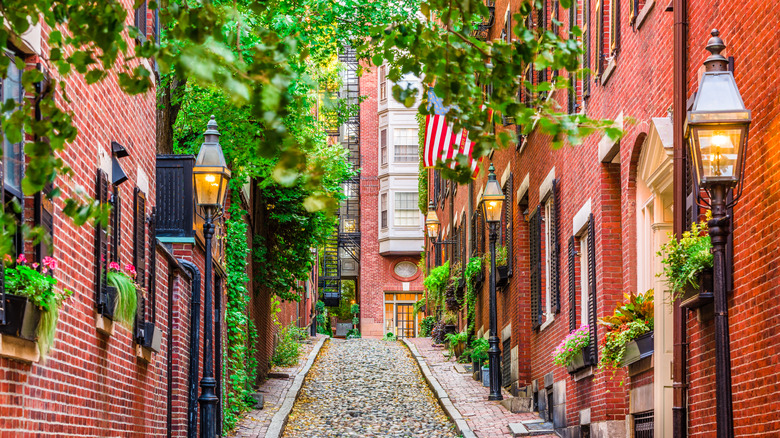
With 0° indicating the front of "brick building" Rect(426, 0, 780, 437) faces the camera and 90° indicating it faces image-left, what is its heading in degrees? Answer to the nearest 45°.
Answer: approximately 90°

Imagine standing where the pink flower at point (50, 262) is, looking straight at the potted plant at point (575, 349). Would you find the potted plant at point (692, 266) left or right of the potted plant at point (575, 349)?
right

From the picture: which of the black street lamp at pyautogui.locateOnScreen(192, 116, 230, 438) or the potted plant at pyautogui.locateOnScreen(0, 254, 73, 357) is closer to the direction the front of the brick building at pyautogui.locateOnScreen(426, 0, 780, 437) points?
the black street lamp

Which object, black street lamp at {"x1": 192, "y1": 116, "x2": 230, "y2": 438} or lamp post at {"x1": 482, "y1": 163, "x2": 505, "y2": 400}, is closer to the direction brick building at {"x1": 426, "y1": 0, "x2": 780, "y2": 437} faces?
the black street lamp

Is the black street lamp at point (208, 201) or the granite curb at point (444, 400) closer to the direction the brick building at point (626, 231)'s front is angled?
the black street lamp
